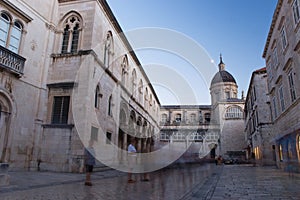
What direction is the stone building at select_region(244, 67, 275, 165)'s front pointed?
to the viewer's left

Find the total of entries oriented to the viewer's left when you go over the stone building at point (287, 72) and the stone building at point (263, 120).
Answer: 2

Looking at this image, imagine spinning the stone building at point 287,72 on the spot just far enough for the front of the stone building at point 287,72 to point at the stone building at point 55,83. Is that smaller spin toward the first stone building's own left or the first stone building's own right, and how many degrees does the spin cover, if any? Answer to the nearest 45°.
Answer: approximately 45° to the first stone building's own left

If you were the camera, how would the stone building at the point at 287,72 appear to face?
facing to the left of the viewer

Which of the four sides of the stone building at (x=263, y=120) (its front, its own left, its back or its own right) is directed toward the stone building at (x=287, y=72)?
left

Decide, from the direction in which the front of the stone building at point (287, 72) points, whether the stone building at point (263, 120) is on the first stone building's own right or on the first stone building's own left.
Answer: on the first stone building's own right

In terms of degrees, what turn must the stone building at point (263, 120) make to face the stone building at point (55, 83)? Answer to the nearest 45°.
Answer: approximately 45° to its left
